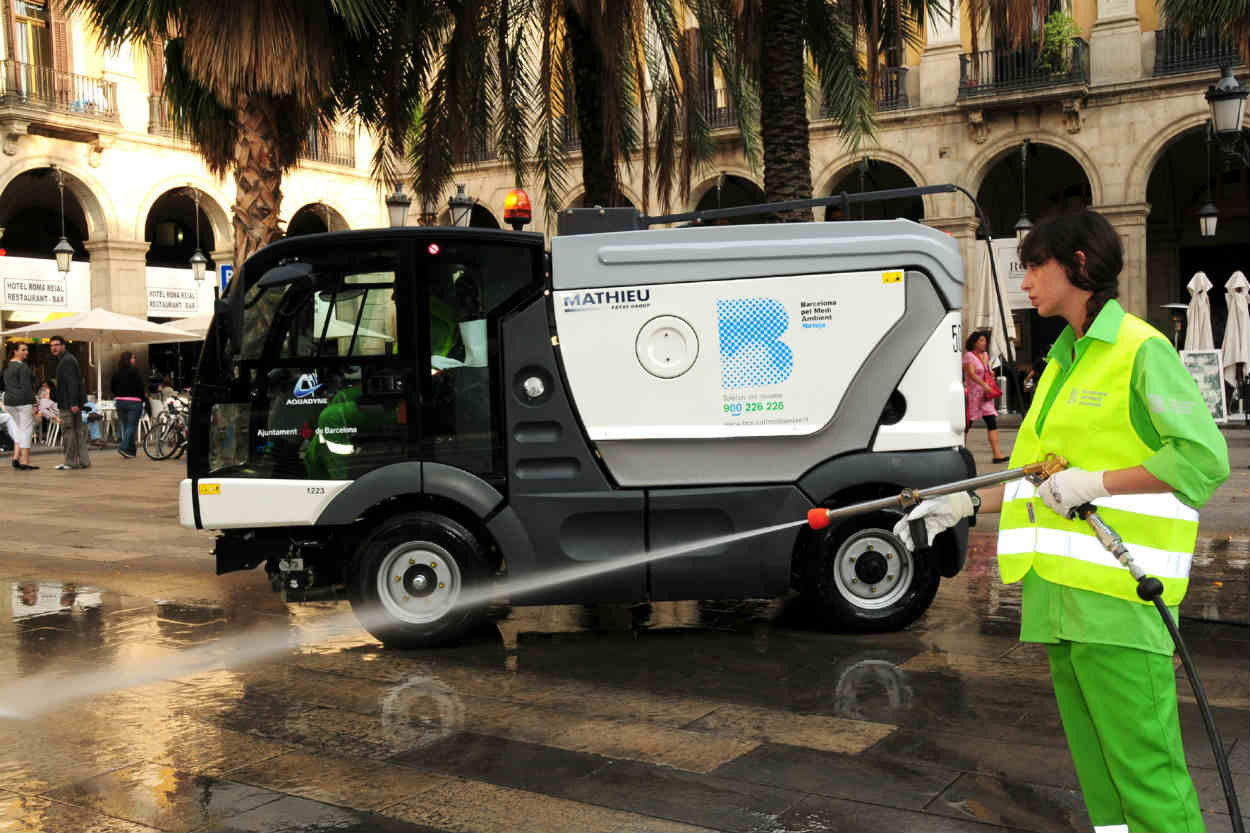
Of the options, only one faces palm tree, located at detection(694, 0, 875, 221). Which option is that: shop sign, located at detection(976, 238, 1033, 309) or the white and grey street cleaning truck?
the shop sign

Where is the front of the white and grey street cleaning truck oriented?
to the viewer's left

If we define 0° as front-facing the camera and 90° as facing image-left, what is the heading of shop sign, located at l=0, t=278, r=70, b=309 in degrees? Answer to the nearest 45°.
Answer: approximately 0°

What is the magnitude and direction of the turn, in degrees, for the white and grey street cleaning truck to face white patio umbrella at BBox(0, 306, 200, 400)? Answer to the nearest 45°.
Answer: approximately 45° to its right

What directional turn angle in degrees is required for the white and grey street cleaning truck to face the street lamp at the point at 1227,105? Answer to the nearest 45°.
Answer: approximately 135° to its right

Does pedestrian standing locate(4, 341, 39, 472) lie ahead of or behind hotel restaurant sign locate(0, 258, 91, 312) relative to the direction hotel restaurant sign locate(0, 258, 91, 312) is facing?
ahead

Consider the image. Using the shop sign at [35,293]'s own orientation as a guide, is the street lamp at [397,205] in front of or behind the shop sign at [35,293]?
in front

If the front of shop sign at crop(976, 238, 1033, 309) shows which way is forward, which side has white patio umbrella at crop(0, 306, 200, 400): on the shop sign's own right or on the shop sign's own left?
on the shop sign's own right

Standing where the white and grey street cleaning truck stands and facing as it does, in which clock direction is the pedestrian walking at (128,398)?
The pedestrian walking is roughly at 2 o'clock from the white and grey street cleaning truck.
